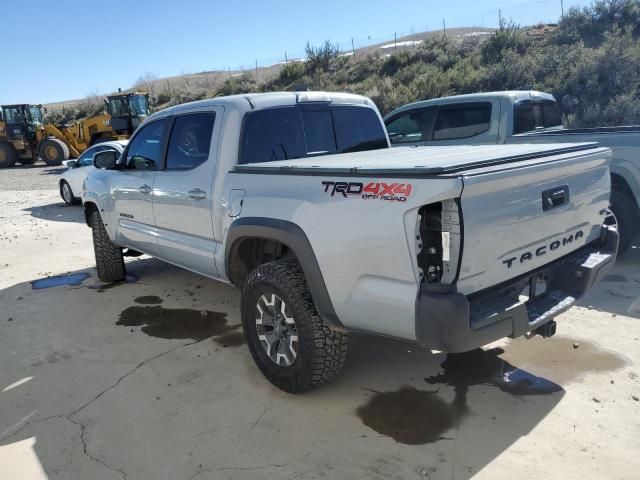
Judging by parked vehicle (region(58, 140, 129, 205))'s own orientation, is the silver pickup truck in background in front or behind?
behind

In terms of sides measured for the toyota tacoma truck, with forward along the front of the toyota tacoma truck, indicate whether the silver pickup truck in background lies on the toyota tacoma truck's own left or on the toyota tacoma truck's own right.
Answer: on the toyota tacoma truck's own right

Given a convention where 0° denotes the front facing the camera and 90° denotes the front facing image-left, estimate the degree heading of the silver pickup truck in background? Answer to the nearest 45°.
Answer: approximately 135°

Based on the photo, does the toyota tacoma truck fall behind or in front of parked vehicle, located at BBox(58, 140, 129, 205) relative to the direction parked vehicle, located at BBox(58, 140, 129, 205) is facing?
behind

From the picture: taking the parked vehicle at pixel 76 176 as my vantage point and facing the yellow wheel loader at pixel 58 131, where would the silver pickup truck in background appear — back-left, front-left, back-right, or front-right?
back-right

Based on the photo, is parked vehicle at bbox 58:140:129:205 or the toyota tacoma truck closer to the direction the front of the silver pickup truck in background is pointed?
the parked vehicle

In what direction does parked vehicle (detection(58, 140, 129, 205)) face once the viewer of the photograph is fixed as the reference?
facing away from the viewer and to the left of the viewer

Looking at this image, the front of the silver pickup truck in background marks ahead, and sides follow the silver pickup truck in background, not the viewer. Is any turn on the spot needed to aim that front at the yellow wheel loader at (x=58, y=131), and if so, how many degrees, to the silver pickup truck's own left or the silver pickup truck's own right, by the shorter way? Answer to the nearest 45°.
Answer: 0° — it already faces it

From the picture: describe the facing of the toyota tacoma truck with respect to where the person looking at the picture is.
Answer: facing away from the viewer and to the left of the viewer
